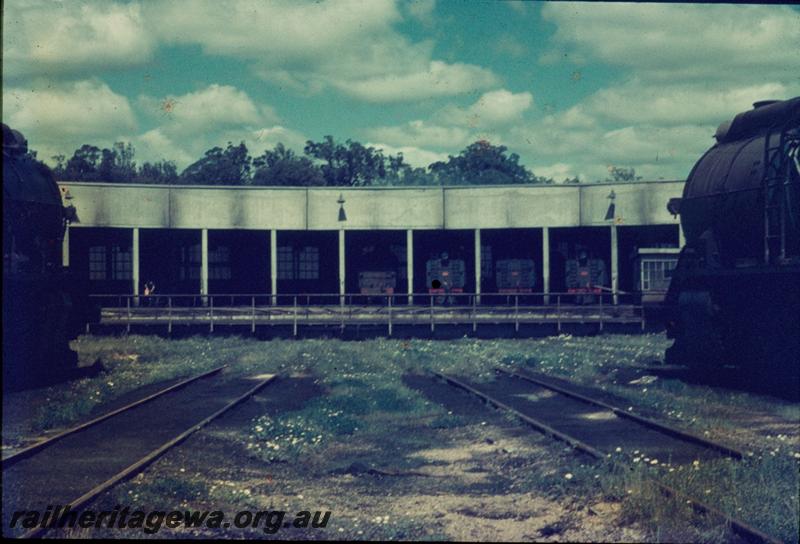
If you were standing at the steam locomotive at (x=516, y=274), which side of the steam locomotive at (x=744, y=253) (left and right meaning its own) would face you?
front

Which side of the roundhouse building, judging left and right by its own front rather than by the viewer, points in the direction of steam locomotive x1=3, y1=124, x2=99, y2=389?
front

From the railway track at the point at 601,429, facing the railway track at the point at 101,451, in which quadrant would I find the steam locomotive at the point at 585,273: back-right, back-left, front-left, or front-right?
back-right

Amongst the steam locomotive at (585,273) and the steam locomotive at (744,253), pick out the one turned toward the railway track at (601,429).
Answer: the steam locomotive at (585,273)

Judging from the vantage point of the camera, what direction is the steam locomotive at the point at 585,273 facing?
facing the viewer

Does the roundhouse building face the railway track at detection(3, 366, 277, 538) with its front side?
yes

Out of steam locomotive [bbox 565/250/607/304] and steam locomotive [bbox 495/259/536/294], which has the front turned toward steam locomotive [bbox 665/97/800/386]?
steam locomotive [bbox 565/250/607/304]

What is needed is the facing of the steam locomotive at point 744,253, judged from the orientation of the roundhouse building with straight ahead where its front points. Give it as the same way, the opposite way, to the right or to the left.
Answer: the opposite way
